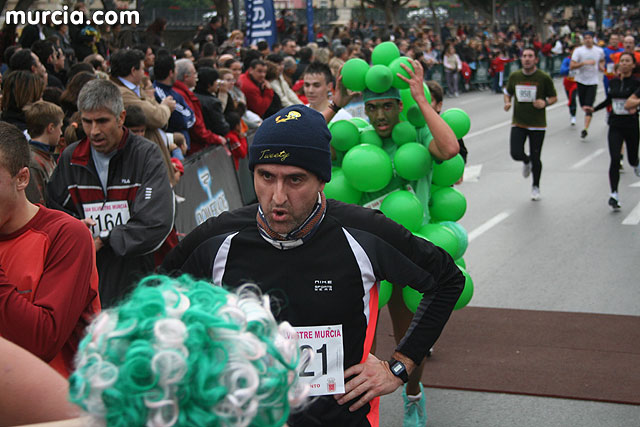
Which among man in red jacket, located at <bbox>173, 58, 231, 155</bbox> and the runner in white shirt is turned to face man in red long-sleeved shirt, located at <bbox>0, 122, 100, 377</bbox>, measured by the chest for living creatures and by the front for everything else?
the runner in white shirt

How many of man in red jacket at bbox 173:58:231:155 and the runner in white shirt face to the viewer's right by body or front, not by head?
1

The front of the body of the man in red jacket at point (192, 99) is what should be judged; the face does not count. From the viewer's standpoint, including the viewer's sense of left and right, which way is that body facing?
facing to the right of the viewer

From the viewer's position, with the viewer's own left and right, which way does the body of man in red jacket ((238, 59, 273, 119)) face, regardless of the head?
facing the viewer and to the right of the viewer

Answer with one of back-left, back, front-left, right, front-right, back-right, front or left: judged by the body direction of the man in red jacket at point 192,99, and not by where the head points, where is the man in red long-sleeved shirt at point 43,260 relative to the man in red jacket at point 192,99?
right

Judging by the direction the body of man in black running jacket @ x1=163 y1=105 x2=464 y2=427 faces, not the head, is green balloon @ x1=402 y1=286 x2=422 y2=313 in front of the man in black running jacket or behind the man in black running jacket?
behind

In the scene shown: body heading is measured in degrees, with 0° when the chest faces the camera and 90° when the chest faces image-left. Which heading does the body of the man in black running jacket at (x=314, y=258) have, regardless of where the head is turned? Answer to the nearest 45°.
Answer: approximately 0°

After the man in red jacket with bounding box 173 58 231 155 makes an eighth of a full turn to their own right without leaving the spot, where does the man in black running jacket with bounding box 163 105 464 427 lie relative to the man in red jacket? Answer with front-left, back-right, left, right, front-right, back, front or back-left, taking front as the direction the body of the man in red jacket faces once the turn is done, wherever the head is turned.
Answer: front-right

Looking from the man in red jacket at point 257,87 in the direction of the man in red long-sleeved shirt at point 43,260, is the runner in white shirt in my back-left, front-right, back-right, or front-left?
back-left

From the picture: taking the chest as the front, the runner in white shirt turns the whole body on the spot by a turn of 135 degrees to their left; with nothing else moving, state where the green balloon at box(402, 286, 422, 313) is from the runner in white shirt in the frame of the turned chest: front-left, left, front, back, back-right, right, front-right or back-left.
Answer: back-right

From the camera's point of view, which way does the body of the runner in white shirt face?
toward the camera
